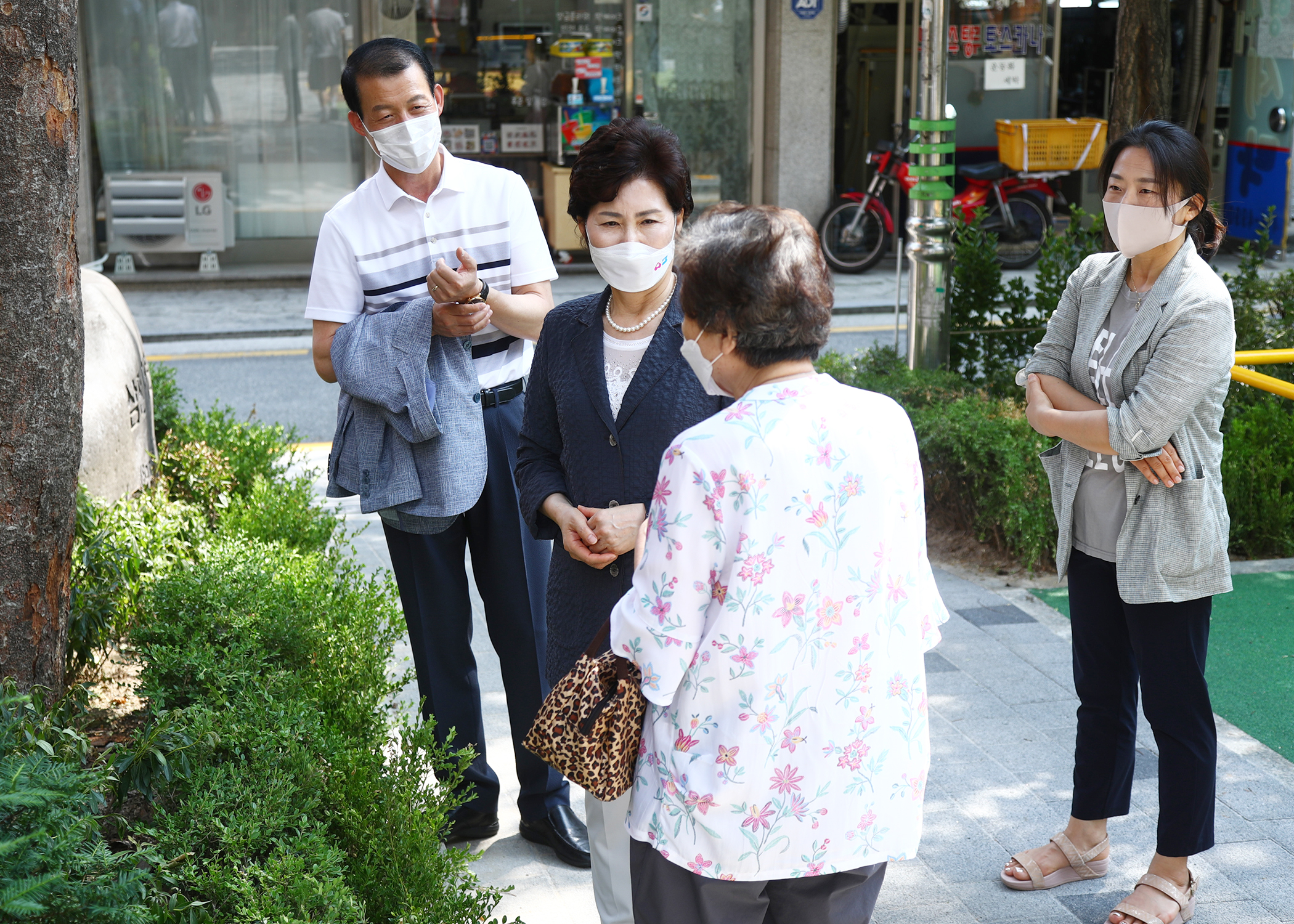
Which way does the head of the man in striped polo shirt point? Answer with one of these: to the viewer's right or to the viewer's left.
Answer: to the viewer's right

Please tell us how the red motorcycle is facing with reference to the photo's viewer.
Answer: facing to the left of the viewer

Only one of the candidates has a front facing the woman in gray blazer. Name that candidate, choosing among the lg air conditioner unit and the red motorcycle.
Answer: the lg air conditioner unit

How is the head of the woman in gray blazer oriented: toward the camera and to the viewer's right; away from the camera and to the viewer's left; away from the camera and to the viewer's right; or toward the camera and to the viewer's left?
toward the camera and to the viewer's left

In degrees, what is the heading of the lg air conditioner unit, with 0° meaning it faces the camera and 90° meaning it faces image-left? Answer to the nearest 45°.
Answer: approximately 0°

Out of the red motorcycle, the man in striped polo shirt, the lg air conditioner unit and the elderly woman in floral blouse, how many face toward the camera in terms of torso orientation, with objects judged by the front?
2

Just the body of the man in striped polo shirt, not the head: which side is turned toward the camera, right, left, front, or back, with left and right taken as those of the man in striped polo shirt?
front

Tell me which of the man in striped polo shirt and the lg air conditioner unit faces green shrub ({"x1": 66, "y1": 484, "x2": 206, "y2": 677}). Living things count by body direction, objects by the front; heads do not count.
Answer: the lg air conditioner unit

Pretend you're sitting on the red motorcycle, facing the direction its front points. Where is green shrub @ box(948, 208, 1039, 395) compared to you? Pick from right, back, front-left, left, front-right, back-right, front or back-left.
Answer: left

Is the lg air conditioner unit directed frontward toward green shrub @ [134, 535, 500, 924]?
yes

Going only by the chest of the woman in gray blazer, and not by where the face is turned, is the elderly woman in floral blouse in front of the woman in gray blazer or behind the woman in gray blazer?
in front

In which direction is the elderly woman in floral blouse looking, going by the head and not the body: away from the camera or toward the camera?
away from the camera

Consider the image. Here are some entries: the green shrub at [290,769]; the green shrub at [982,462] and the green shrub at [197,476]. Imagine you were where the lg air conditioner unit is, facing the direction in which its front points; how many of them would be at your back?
0

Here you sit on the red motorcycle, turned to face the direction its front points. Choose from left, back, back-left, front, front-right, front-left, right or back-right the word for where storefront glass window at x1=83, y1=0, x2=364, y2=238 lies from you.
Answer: front

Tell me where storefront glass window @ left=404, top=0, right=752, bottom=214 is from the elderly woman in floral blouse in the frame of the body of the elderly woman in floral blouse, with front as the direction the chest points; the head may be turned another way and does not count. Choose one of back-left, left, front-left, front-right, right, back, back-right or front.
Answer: front-right

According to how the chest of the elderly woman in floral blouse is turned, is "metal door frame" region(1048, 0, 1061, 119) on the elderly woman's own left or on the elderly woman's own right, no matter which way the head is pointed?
on the elderly woman's own right
